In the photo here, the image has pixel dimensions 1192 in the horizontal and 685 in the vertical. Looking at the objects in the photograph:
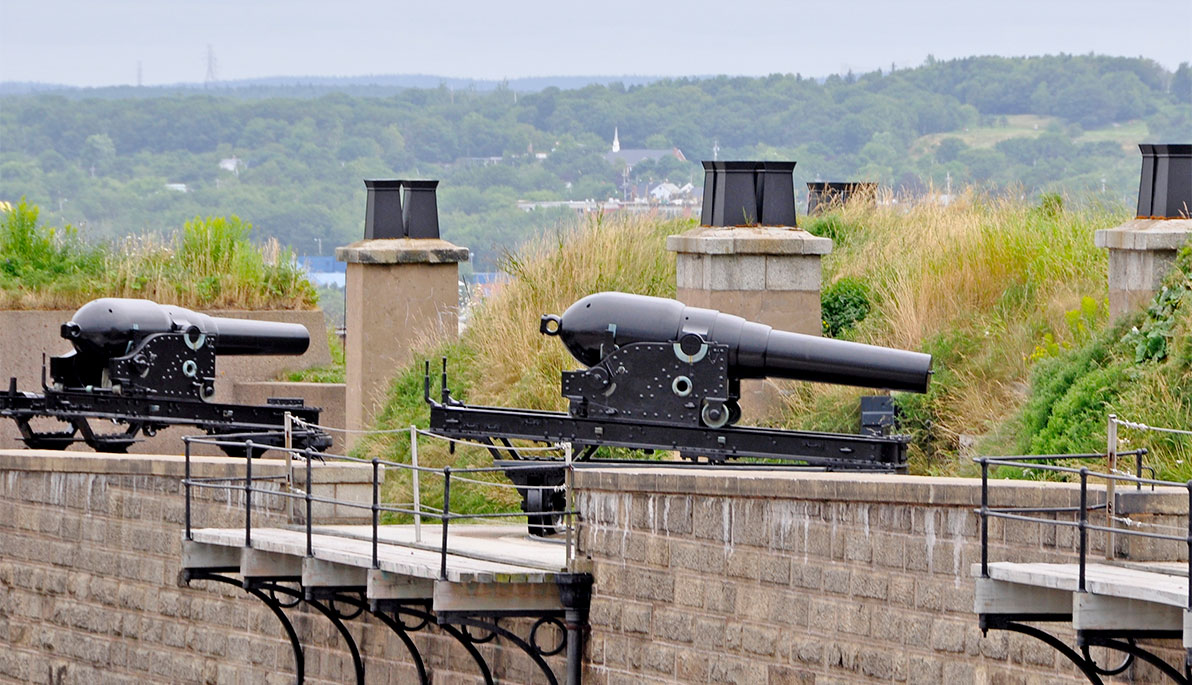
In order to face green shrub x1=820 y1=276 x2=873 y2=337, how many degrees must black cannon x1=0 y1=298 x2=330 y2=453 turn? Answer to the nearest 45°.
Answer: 0° — it already faces it

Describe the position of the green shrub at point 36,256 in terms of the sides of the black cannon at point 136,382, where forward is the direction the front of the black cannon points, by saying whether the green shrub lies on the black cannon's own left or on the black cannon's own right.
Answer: on the black cannon's own left

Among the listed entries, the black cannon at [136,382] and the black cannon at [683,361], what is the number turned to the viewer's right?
2

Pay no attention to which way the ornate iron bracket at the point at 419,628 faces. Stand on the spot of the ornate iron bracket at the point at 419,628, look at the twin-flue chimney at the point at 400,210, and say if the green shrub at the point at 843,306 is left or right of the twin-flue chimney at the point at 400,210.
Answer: right

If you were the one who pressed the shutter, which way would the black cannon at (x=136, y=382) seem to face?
facing to the right of the viewer

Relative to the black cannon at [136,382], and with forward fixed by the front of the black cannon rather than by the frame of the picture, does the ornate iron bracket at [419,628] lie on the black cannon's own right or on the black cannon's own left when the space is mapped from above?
on the black cannon's own right

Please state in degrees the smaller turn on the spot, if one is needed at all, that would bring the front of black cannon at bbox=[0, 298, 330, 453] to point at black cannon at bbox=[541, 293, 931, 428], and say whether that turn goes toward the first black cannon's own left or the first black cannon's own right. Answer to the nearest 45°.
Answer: approximately 45° to the first black cannon's own right

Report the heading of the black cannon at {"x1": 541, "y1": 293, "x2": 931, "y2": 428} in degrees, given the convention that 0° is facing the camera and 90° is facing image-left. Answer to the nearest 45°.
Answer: approximately 270°

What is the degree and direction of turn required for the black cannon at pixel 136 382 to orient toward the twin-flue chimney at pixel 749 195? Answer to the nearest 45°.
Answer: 0° — it already faces it
